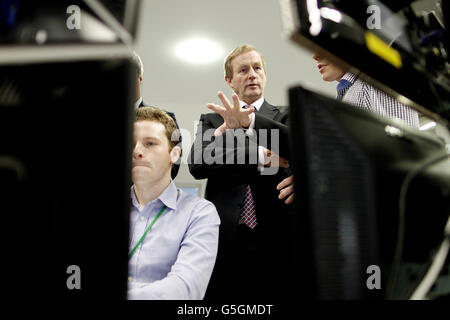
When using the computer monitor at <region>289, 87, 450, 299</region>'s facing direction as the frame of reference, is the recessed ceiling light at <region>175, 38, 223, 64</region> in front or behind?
in front

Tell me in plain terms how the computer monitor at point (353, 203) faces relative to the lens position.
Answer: facing away from the viewer and to the left of the viewer

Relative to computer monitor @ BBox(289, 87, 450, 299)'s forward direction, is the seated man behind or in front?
in front

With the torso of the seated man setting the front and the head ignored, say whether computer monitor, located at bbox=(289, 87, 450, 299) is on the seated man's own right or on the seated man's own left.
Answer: on the seated man's own left

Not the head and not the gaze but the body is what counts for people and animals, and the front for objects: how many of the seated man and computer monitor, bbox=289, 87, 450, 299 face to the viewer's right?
0

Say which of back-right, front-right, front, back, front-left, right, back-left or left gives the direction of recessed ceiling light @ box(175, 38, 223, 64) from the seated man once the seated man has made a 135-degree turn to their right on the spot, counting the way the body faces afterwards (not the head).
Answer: front
